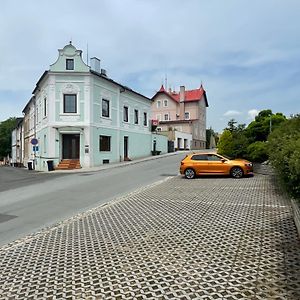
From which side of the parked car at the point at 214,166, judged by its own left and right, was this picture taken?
right

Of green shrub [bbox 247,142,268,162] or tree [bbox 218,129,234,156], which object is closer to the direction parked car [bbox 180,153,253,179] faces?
the green shrub

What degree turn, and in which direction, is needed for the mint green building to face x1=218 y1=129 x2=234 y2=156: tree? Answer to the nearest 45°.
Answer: approximately 45° to its left

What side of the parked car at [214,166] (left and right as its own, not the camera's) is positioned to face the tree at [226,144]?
left

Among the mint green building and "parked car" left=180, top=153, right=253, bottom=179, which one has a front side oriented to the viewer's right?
the parked car

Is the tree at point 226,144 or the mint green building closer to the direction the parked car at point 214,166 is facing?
the tree

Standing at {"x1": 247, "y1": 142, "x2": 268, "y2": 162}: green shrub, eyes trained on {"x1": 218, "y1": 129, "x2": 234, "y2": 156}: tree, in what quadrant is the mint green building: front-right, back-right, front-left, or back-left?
front-left

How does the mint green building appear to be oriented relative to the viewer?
toward the camera

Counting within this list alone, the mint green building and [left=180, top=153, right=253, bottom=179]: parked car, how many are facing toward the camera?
1

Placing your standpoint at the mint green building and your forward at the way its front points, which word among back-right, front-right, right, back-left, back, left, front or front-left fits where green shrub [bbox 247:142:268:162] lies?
front-left

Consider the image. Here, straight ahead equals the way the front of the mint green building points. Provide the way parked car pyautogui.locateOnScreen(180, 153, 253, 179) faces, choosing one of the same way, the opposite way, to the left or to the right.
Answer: to the left

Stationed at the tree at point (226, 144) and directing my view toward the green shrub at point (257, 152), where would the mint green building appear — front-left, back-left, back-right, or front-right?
back-right
